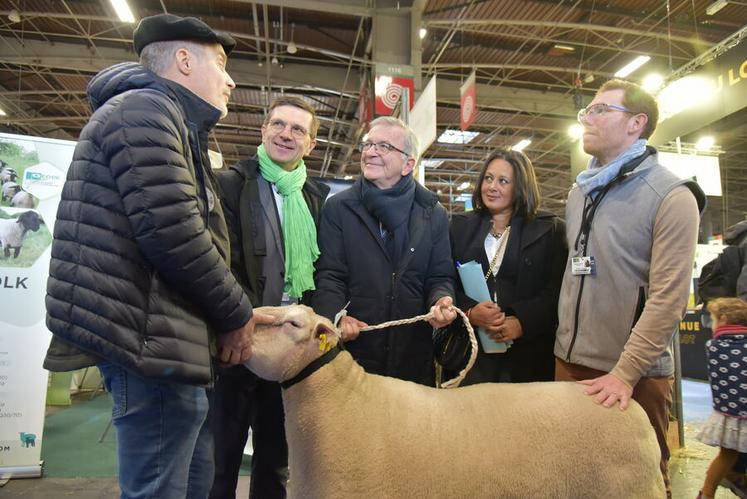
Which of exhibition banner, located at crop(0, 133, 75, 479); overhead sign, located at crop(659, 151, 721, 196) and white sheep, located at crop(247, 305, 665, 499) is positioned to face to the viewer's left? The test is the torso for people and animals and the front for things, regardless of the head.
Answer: the white sheep

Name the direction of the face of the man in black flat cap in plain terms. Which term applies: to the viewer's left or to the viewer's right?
to the viewer's right

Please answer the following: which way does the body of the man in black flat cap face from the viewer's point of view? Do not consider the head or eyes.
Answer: to the viewer's right

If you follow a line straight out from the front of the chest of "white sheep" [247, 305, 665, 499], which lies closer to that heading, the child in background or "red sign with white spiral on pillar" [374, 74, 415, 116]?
the red sign with white spiral on pillar

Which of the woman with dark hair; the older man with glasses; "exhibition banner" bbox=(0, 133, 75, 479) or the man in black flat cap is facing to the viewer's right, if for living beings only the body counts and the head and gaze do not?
the man in black flat cap

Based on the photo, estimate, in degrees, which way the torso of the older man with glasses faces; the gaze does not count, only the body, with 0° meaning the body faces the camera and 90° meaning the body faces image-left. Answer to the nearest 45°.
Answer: approximately 0°

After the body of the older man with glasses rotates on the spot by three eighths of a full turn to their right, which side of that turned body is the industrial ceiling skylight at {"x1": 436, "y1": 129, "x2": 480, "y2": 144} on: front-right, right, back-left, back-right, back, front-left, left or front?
front-right

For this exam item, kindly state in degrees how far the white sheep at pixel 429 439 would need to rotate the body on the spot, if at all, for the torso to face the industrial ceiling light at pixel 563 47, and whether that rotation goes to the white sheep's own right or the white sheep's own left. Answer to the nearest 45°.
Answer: approximately 90° to the white sheep's own right

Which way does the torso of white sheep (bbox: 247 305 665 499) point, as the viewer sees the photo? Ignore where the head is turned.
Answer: to the viewer's left
